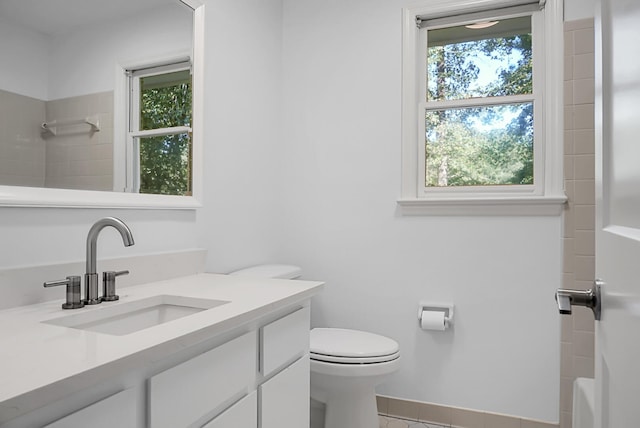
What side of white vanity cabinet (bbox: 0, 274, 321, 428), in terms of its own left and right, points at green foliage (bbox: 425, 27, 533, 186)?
left

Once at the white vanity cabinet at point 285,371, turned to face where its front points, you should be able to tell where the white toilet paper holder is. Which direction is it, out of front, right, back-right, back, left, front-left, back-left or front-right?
left

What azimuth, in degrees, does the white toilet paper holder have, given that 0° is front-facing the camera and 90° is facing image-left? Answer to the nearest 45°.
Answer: approximately 0°

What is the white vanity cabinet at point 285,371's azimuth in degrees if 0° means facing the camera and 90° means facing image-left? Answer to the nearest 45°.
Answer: approximately 315°

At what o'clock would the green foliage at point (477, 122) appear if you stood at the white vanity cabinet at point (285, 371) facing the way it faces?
The green foliage is roughly at 9 o'clock from the white vanity cabinet.

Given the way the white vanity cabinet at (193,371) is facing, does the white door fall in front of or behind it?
in front

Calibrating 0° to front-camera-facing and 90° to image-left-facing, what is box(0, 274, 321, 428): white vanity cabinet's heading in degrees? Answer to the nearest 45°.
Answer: approximately 315°

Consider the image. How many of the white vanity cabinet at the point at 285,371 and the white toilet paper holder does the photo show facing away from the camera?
0

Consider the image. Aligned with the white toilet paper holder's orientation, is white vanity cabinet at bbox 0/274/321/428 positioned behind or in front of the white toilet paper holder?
in front
